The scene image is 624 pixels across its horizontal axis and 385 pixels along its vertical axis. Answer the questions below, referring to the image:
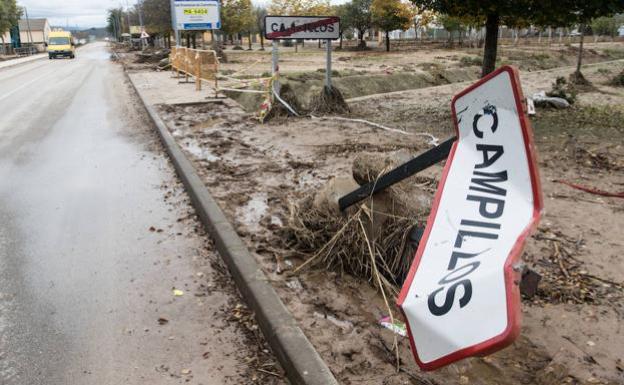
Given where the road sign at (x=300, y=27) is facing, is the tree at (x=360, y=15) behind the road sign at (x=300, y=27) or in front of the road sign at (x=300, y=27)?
behind

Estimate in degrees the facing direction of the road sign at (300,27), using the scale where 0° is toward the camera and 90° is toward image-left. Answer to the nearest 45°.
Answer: approximately 0°

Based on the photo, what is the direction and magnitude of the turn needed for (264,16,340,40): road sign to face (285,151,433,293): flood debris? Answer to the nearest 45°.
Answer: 0° — it already faces it

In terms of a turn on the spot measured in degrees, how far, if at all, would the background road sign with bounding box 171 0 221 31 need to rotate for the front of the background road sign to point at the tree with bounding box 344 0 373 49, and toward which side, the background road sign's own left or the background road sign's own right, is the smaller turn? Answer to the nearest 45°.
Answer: approximately 135° to the background road sign's own left

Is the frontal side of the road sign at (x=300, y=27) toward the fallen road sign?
yes

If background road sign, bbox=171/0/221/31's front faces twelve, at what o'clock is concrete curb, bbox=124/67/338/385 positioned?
The concrete curb is roughly at 12 o'clock from the background road sign.

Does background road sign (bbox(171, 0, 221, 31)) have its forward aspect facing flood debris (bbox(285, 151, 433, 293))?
yes

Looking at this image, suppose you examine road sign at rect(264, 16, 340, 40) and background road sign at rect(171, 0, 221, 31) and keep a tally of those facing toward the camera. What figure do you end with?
2

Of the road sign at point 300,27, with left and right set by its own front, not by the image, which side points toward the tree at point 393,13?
back

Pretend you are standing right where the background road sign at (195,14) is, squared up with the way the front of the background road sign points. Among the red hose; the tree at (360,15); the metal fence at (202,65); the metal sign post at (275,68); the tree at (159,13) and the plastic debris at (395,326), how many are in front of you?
4

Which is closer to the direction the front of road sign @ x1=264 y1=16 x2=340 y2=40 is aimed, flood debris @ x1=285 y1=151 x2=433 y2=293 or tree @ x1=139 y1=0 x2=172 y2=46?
the flood debris

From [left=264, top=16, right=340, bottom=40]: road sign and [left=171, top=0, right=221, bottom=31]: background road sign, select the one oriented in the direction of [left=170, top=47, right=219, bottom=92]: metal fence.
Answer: the background road sign
